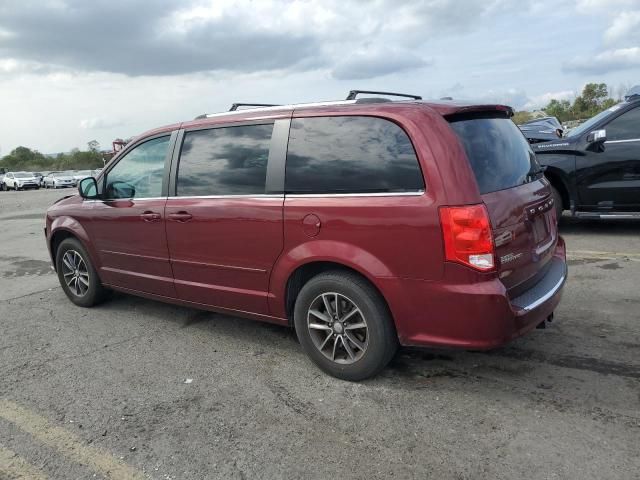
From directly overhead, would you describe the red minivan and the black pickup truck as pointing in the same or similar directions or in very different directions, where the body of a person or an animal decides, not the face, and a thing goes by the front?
same or similar directions

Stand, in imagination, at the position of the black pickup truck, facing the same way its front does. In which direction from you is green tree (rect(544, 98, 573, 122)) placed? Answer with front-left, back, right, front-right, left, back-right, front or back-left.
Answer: right

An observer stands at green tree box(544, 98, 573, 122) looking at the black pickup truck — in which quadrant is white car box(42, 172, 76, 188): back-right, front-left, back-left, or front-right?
front-right

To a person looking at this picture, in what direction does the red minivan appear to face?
facing away from the viewer and to the left of the viewer

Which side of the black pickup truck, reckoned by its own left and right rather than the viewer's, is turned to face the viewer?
left

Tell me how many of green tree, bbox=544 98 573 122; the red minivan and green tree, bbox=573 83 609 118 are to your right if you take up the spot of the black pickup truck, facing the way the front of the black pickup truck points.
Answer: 2

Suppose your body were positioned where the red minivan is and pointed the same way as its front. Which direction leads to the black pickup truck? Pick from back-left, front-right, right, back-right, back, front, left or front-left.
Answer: right

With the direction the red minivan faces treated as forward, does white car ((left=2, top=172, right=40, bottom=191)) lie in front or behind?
in front

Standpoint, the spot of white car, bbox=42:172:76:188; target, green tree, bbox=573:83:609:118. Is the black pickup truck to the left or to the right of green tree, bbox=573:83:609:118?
right

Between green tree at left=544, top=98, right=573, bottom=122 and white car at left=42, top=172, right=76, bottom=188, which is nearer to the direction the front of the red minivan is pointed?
the white car
